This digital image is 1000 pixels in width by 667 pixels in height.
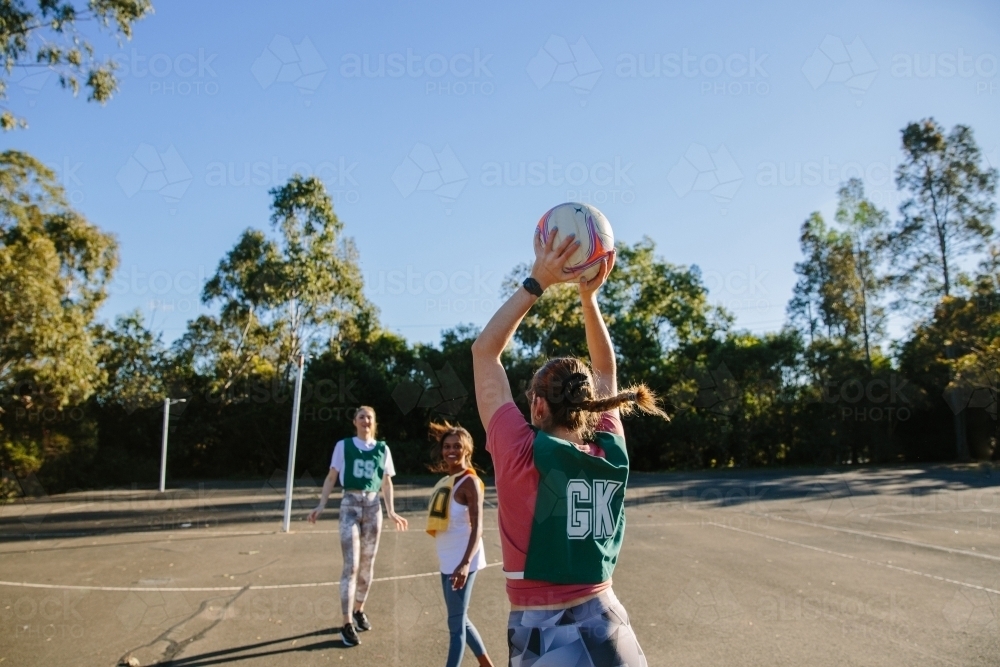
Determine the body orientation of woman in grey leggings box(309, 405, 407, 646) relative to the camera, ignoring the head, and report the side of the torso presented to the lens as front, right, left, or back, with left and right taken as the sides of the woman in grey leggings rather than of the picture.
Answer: front

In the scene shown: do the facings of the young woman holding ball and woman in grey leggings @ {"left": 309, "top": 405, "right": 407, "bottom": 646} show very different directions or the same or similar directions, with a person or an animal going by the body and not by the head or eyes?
very different directions

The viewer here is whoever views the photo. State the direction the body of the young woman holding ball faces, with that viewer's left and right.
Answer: facing away from the viewer and to the left of the viewer

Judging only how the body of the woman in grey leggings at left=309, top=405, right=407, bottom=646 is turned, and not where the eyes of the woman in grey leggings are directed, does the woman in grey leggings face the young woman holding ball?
yes

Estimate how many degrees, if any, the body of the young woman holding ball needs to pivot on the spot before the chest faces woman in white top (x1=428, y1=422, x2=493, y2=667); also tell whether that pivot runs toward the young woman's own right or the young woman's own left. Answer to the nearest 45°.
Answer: approximately 45° to the young woman's own right

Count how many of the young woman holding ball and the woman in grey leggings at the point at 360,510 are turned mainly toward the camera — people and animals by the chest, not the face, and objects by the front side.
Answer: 1

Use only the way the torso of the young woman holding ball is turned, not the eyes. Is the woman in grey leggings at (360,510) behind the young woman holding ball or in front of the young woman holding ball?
in front
